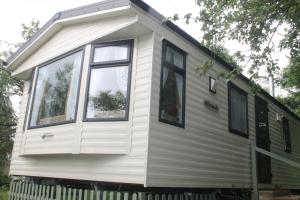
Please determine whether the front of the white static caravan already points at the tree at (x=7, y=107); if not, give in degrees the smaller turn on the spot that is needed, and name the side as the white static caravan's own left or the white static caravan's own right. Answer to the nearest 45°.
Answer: approximately 90° to the white static caravan's own right
